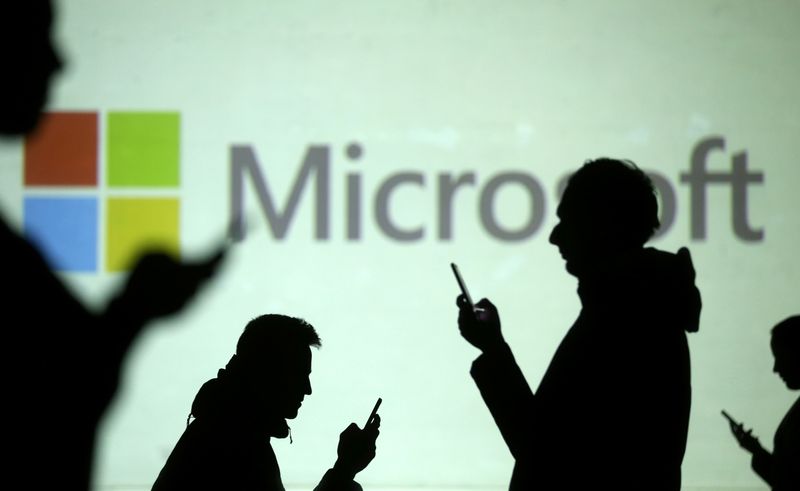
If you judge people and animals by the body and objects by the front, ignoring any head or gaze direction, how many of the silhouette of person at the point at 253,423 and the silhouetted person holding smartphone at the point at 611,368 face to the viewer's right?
1

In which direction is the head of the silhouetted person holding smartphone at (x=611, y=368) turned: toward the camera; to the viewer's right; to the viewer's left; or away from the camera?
to the viewer's left

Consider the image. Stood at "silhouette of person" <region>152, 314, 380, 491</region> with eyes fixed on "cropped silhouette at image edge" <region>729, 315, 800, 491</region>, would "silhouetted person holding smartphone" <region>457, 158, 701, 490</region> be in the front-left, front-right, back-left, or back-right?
front-right

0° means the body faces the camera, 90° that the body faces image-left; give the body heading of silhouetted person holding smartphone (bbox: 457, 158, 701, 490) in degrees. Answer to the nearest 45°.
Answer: approximately 90°

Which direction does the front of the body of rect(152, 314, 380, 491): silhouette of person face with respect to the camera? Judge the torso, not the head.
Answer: to the viewer's right

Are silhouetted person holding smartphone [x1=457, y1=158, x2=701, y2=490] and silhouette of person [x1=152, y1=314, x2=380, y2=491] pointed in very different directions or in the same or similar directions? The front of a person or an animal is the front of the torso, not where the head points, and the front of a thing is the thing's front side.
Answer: very different directions
